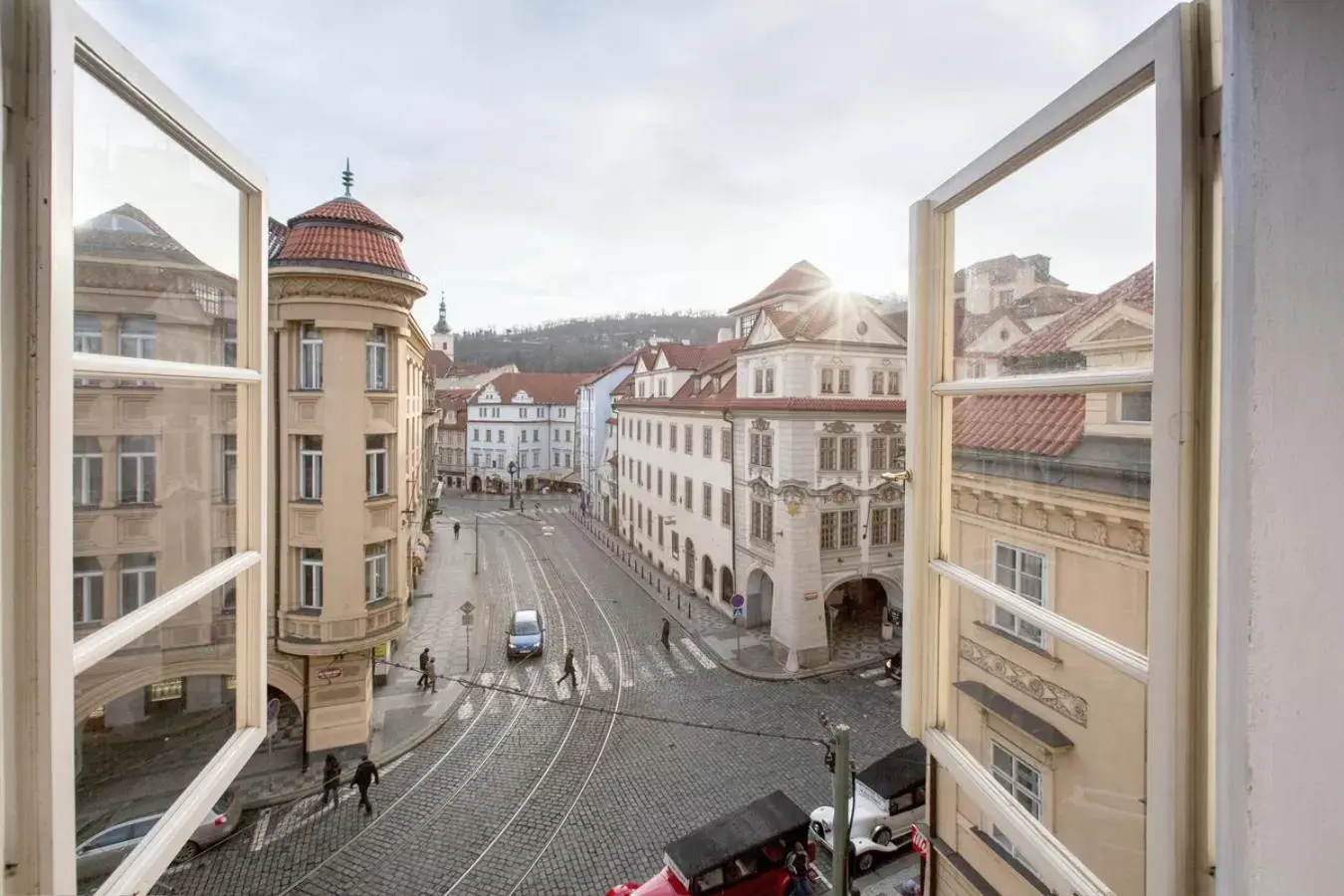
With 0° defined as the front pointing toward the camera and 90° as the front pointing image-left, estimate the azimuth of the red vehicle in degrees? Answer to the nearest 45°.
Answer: approximately 45°

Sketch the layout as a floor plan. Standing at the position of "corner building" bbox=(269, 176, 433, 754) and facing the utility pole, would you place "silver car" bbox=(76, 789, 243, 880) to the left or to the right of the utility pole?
right

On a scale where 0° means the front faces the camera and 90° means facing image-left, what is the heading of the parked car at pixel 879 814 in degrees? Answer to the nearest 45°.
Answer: approximately 45°

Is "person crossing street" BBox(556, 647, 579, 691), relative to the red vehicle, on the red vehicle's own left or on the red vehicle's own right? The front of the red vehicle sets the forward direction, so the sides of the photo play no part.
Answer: on the red vehicle's own right

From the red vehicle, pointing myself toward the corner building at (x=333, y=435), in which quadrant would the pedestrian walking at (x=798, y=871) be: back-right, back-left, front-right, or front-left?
back-right

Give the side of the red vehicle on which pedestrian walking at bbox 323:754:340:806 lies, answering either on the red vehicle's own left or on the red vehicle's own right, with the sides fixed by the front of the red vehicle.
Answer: on the red vehicle's own right

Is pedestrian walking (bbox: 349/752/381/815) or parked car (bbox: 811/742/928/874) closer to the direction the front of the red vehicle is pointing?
the pedestrian walking

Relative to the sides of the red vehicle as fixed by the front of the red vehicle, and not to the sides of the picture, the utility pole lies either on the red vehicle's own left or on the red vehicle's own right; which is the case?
on the red vehicle's own left

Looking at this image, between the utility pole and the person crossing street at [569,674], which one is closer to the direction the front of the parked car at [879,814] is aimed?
the utility pole
